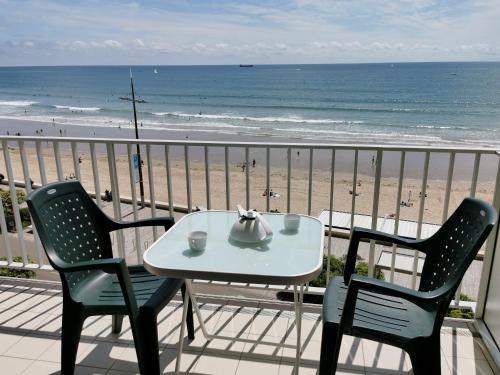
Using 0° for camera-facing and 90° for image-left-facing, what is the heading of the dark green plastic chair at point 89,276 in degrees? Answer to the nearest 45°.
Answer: approximately 315°

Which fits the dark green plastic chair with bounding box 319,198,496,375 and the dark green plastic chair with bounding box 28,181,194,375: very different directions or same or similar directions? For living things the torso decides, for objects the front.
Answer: very different directions

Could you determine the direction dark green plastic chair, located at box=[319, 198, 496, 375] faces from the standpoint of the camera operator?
facing to the left of the viewer

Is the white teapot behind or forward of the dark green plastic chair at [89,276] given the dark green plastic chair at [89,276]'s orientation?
forward

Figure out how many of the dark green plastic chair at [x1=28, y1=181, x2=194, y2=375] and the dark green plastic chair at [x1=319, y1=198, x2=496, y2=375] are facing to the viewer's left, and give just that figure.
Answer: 1

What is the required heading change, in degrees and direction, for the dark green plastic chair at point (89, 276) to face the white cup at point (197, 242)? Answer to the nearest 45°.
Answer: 0° — it already faces it

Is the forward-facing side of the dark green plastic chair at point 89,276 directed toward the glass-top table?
yes

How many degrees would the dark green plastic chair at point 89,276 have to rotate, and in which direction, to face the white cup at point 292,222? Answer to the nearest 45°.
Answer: approximately 45° to its left

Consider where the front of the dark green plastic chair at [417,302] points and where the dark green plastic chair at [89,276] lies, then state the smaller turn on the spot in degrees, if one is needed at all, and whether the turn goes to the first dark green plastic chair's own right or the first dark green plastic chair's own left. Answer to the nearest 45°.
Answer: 0° — it already faces it
